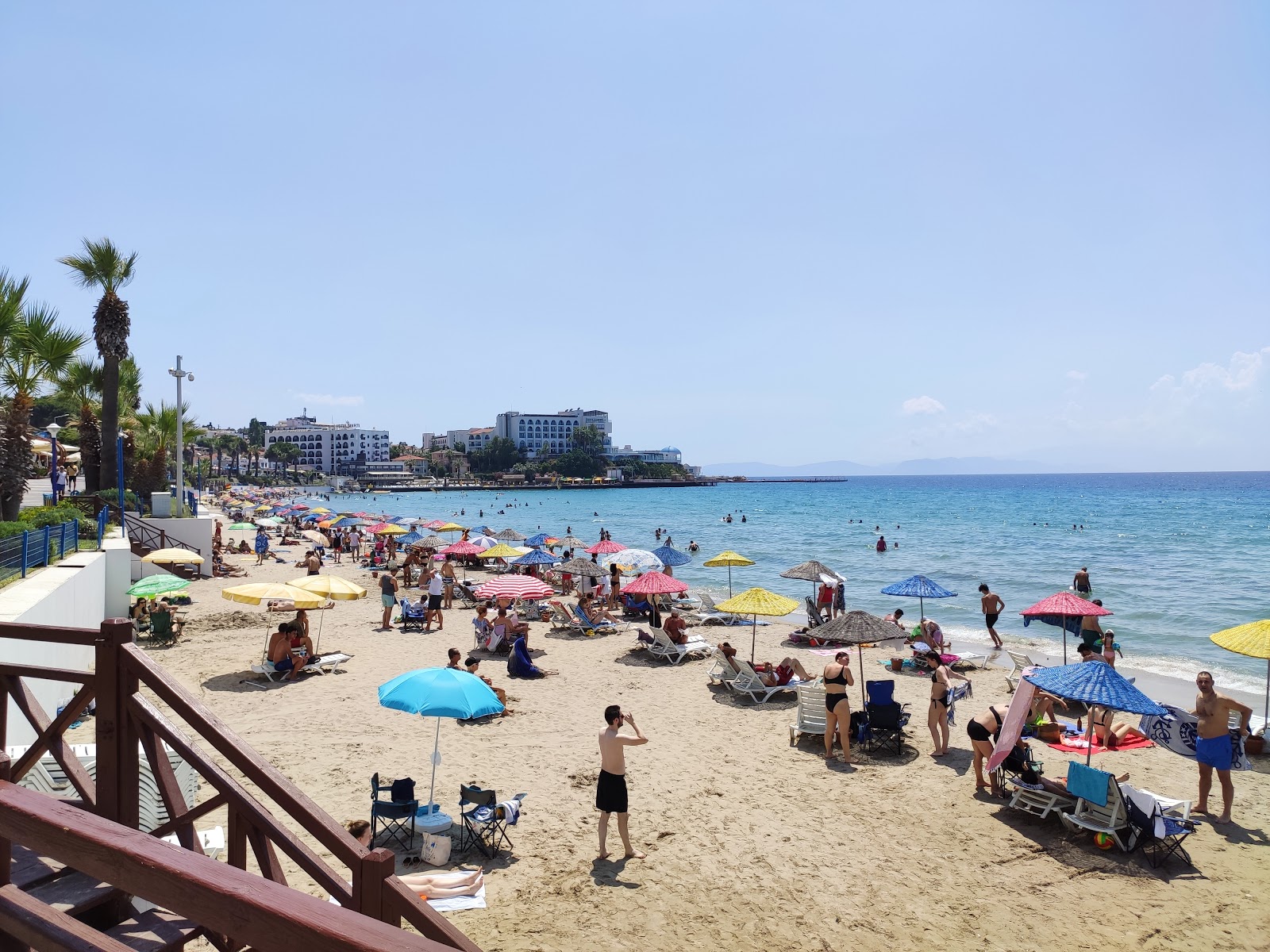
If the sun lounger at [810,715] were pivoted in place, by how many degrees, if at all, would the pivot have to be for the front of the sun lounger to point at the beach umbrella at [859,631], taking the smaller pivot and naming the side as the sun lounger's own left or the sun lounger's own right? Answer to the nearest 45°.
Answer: approximately 45° to the sun lounger's own right

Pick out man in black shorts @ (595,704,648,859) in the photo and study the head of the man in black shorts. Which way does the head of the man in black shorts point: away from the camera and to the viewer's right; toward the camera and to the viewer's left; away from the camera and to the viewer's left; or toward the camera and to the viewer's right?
away from the camera and to the viewer's right

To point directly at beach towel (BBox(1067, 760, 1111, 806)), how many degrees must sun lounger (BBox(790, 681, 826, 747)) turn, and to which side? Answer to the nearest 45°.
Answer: approximately 135° to its right

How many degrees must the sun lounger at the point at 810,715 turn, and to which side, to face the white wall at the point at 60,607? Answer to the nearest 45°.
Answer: approximately 90° to its left

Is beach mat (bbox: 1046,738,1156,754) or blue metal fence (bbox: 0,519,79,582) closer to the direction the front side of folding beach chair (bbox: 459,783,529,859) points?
the beach mat

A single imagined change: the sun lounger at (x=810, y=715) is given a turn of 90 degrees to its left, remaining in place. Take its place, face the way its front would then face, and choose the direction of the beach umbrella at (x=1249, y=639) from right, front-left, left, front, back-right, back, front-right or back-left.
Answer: back

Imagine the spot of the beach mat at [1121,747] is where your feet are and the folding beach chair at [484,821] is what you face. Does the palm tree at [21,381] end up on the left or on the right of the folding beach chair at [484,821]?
right

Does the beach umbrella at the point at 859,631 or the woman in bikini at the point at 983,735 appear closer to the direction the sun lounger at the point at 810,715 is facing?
the beach umbrella

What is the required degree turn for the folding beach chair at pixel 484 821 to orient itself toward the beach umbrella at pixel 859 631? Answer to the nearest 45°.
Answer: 0° — it already faces it

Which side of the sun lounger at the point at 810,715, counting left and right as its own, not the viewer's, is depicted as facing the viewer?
back
